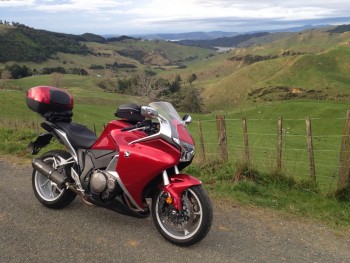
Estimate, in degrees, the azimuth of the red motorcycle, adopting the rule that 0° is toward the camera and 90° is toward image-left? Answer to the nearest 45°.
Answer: approximately 315°
